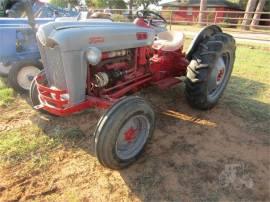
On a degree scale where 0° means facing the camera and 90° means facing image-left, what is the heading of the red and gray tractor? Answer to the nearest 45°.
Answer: approximately 45°
